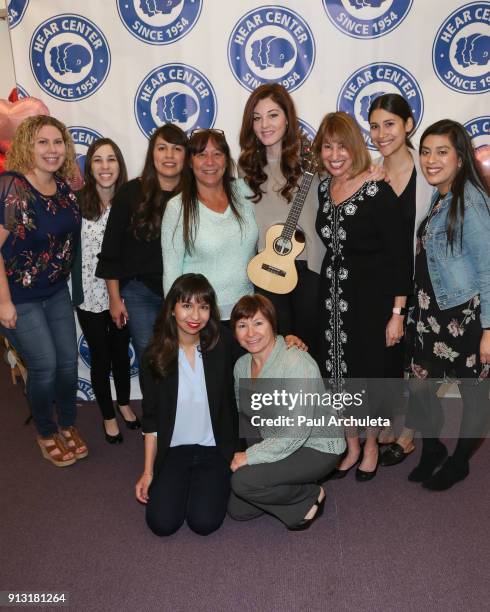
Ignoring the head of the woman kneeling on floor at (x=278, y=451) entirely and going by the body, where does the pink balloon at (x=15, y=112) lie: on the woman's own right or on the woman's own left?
on the woman's own right

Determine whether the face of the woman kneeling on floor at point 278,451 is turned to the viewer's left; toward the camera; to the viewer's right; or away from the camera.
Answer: toward the camera

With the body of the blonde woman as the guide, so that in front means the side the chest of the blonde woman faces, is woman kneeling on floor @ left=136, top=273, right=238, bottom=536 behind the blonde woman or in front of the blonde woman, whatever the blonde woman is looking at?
in front

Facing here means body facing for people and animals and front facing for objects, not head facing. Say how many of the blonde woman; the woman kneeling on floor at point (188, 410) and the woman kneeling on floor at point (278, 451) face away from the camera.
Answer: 0

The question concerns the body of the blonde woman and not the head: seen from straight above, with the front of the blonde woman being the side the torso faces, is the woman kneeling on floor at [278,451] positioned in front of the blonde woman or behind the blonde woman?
in front

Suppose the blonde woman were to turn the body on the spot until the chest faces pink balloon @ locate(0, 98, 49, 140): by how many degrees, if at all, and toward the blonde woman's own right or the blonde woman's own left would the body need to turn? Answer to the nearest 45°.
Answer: approximately 135° to the blonde woman's own left

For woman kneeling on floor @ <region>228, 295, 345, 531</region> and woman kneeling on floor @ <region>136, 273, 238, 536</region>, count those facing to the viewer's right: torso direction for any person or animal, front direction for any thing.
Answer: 0

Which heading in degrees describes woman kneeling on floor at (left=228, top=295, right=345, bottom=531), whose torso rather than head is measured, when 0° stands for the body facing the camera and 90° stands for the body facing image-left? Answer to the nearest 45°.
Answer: approximately 45°

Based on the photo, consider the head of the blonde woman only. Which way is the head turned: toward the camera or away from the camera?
toward the camera

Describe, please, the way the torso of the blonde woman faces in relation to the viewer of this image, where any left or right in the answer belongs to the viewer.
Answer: facing the viewer and to the right of the viewer

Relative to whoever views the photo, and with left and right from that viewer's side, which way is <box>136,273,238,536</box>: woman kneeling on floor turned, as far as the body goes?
facing the viewer

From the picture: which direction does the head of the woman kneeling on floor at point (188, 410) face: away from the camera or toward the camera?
toward the camera

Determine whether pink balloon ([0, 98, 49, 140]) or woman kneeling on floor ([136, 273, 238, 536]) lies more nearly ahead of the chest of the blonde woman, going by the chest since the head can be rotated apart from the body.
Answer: the woman kneeling on floor
